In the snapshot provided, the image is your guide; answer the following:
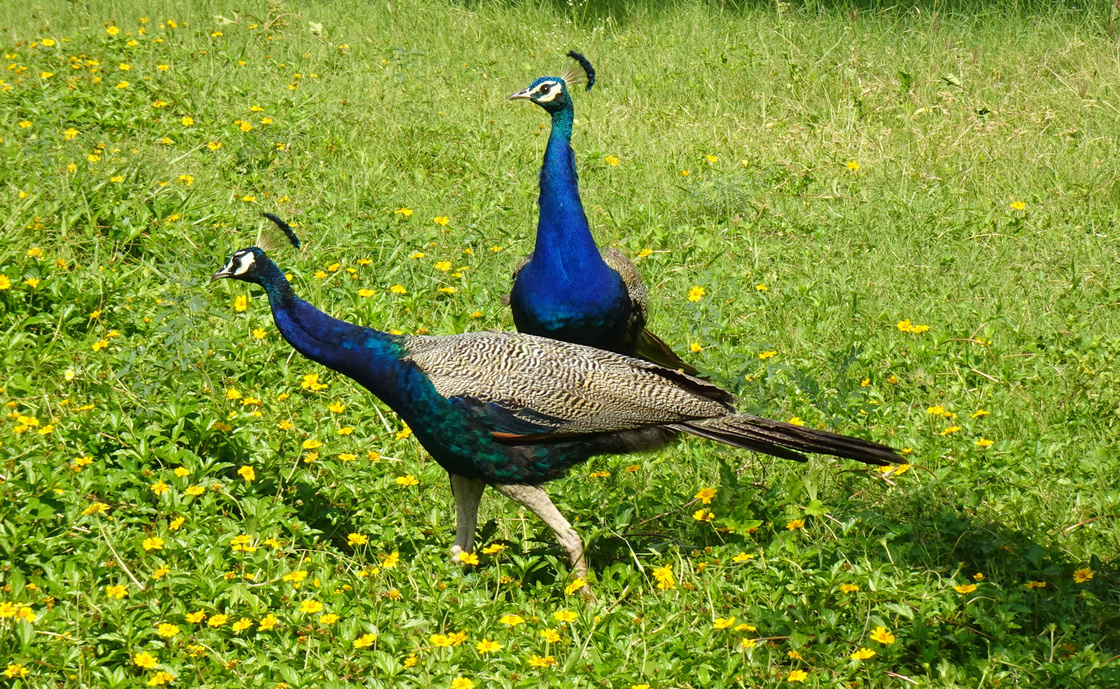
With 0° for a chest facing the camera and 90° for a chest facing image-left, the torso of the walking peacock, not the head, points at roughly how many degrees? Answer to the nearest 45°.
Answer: approximately 90°

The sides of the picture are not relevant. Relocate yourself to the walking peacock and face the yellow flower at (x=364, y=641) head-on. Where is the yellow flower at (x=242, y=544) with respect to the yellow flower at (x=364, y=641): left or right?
right

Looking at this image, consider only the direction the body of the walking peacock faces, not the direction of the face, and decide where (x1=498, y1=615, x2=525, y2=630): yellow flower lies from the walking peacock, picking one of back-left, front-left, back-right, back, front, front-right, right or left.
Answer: left

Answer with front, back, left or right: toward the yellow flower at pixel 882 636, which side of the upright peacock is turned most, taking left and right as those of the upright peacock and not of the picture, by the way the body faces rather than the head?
left

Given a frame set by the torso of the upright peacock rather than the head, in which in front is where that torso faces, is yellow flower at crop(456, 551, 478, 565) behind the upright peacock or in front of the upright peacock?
in front

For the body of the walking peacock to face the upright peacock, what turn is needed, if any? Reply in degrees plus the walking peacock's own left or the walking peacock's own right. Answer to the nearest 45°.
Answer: approximately 90° to the walking peacock's own right

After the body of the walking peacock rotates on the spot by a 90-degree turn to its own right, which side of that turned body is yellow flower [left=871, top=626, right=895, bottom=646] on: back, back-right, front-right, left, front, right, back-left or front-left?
back-right

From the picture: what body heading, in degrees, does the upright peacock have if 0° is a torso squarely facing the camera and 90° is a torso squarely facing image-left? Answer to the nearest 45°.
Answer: approximately 45°

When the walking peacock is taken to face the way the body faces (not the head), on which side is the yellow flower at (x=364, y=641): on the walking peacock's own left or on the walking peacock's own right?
on the walking peacock's own left

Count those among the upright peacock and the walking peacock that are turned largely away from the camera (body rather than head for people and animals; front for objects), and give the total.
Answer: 0

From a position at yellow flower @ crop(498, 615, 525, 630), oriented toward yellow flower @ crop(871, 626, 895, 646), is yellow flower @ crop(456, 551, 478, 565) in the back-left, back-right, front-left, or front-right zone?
back-left
